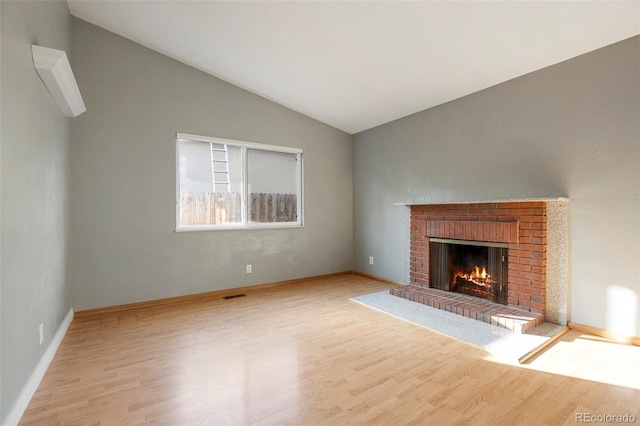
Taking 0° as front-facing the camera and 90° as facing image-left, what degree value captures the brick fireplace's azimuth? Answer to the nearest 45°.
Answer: approximately 45°
